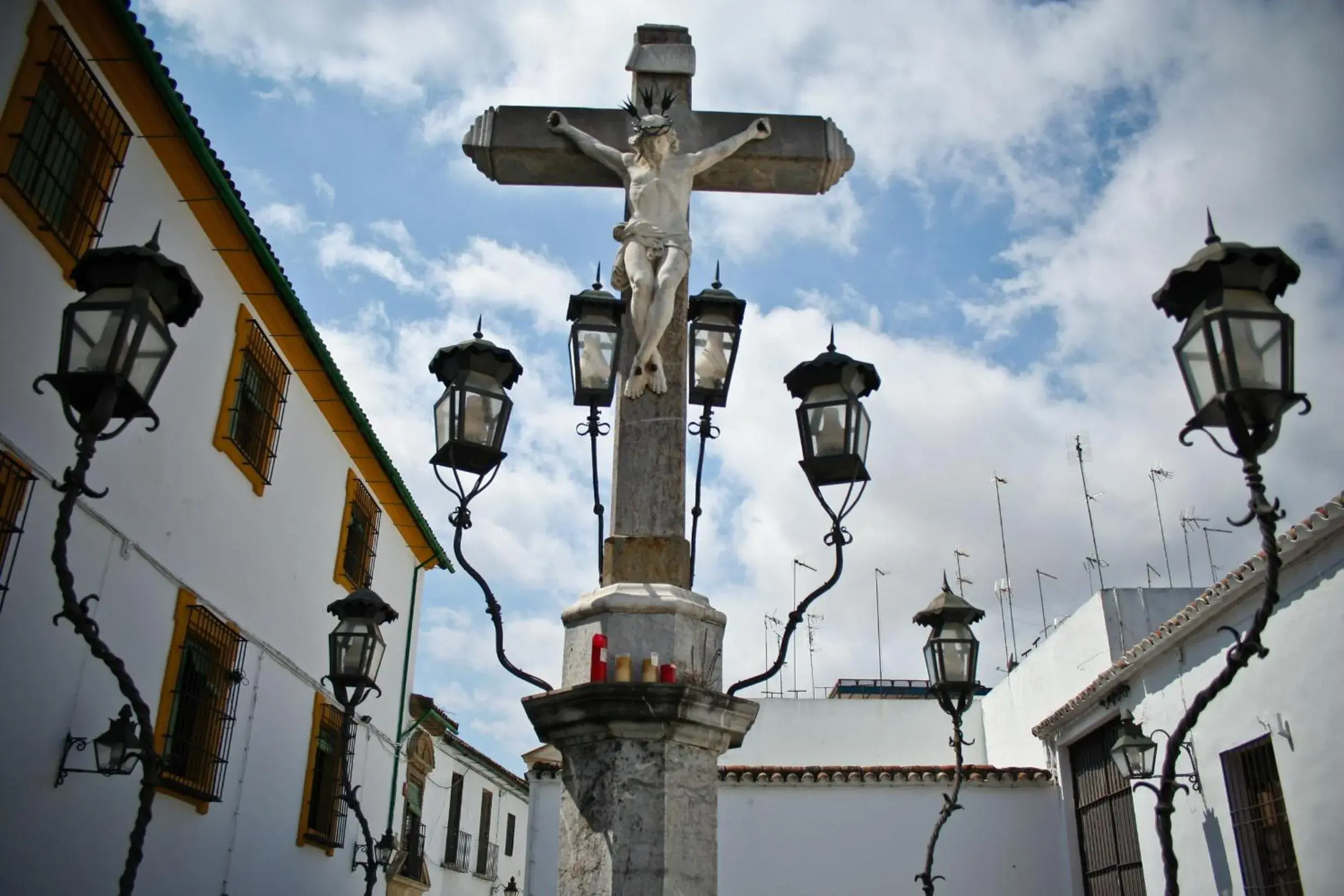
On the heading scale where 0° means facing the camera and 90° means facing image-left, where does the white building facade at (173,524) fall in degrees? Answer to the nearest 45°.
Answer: approximately 315°

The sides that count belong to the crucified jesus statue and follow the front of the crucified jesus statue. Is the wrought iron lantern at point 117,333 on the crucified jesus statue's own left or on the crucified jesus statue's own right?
on the crucified jesus statue's own right

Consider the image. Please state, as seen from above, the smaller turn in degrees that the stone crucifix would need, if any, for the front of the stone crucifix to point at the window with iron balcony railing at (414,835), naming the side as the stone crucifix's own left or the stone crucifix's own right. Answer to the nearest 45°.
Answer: approximately 180°

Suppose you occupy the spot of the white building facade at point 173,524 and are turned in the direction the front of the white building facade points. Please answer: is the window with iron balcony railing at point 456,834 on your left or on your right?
on your left

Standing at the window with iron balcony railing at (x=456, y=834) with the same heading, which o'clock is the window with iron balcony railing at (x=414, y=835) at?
the window with iron balcony railing at (x=414, y=835) is roughly at 2 o'clock from the window with iron balcony railing at (x=456, y=834).

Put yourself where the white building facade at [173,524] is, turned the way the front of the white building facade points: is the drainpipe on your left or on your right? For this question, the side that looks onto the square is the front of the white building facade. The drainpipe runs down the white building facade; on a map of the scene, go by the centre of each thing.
on your left

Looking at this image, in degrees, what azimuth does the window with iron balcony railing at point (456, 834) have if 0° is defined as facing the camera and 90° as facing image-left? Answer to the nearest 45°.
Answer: approximately 315°

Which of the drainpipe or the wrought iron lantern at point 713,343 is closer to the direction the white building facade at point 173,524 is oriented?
the wrought iron lantern

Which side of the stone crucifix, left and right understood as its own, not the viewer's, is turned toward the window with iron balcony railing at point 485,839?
back

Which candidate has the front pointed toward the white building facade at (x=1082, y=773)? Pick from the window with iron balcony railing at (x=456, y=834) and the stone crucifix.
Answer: the window with iron balcony railing

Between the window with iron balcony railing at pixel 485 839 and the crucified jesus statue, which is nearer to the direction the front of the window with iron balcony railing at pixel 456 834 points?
the crucified jesus statue

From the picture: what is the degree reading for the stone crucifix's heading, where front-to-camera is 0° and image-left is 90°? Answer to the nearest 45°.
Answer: approximately 0°

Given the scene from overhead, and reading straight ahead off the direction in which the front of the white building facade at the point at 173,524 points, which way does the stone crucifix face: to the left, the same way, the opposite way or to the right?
to the right

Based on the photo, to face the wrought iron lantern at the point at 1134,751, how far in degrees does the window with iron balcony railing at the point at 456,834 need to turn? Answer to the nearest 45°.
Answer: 0° — it already faces it

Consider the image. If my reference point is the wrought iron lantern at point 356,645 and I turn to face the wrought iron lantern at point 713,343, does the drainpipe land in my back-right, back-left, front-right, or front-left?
back-left
